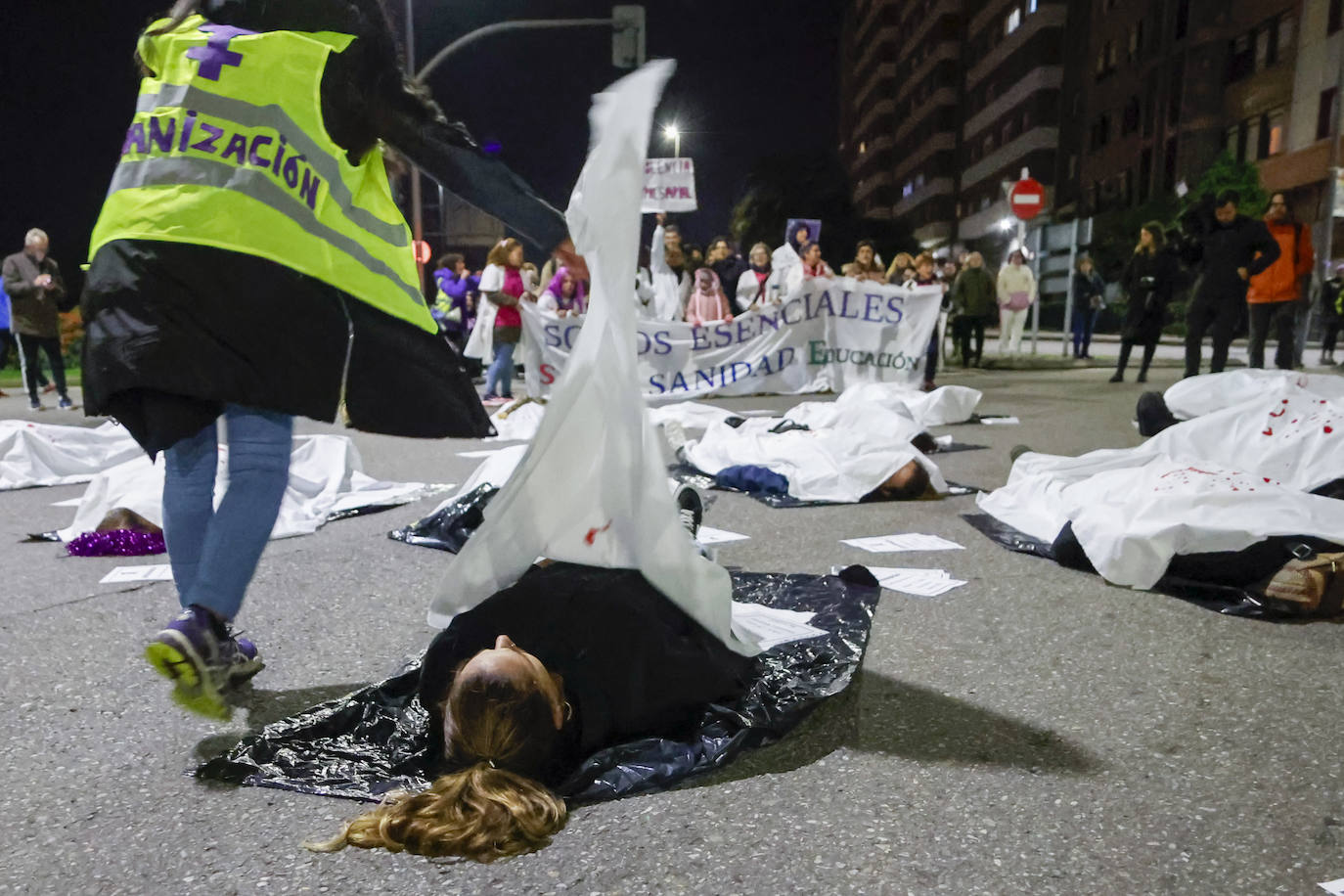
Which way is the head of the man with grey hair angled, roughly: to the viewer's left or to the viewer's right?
to the viewer's right

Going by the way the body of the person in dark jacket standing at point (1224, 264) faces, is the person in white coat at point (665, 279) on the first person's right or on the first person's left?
on the first person's right

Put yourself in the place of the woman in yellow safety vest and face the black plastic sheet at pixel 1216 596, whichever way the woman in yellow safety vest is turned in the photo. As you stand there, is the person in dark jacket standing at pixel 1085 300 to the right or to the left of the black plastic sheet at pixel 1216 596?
left

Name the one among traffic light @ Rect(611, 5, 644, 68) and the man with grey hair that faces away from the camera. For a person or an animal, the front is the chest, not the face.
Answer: the traffic light

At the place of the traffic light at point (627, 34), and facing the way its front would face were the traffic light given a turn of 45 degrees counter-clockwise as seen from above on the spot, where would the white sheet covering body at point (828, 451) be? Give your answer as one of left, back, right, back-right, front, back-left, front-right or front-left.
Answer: back-left

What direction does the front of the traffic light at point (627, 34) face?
away from the camera
